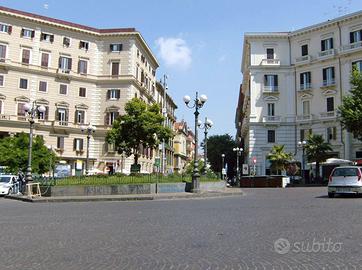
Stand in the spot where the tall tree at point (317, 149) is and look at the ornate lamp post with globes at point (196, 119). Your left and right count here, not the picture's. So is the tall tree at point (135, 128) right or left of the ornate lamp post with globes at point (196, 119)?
right

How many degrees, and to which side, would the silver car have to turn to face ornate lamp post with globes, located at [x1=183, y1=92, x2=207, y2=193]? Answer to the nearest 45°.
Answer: approximately 90° to its left

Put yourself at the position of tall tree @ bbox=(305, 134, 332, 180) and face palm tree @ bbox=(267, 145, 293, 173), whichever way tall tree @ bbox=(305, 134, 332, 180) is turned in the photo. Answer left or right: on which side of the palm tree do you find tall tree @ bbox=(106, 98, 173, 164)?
left

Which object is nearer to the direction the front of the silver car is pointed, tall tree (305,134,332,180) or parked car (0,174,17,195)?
the tall tree

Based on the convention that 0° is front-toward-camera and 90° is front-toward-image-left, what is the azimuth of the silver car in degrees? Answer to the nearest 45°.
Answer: approximately 180°

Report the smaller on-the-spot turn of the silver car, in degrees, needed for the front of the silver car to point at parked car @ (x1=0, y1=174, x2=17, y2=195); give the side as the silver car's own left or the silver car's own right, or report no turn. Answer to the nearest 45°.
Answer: approximately 90° to the silver car's own left
